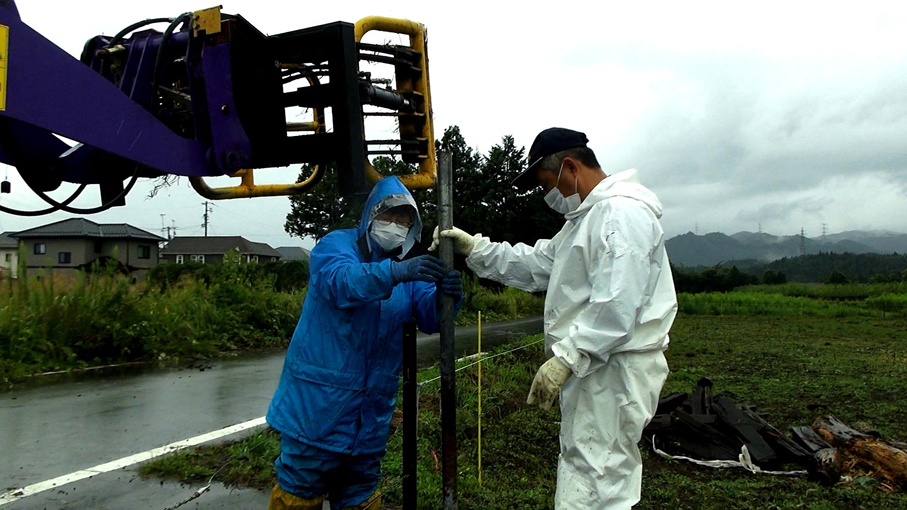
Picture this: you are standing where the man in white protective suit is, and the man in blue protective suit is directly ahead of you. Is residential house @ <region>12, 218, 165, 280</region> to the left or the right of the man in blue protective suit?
right

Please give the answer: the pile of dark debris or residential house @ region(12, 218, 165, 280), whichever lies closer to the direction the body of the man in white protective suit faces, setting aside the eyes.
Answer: the residential house

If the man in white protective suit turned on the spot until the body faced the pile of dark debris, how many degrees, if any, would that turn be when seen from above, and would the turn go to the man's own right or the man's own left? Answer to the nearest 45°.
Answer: approximately 135° to the man's own right

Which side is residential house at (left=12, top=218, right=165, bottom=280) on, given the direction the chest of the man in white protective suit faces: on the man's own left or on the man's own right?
on the man's own right

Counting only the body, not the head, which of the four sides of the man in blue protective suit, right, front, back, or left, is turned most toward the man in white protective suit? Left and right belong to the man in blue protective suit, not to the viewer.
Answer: front

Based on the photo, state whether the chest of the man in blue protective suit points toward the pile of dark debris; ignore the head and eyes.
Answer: no

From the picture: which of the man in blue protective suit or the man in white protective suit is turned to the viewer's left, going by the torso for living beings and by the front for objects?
the man in white protective suit

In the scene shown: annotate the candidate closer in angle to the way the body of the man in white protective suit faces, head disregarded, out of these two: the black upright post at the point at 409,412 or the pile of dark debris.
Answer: the black upright post

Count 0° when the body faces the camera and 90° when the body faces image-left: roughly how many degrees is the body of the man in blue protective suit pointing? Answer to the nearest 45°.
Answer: approximately 315°

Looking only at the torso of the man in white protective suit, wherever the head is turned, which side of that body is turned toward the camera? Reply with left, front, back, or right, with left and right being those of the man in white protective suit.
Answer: left

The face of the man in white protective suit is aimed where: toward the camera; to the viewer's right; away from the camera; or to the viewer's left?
to the viewer's left

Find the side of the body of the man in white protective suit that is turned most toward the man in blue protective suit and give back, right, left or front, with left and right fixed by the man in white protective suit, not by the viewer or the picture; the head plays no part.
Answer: front

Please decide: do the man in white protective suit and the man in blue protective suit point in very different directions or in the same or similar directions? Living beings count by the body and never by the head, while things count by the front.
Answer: very different directions

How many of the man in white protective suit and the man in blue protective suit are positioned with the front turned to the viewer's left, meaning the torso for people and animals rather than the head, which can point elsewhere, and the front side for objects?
1
